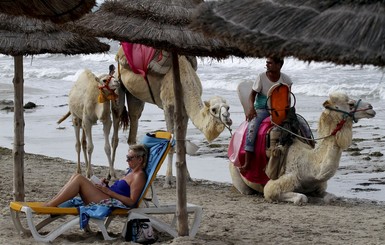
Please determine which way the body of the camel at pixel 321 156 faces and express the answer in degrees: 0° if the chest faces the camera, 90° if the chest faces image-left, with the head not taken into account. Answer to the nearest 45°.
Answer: approximately 270°

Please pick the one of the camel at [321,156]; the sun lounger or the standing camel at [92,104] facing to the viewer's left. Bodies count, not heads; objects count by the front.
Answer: the sun lounger

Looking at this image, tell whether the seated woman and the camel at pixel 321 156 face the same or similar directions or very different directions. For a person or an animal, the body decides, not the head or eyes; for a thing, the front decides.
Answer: very different directions

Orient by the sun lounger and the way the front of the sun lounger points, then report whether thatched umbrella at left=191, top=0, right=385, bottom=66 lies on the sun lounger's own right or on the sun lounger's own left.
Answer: on the sun lounger's own left

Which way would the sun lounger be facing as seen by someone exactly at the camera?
facing to the left of the viewer

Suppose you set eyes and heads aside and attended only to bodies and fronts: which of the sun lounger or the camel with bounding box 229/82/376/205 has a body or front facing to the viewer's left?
the sun lounger

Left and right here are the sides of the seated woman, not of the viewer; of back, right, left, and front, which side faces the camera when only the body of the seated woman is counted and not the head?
left

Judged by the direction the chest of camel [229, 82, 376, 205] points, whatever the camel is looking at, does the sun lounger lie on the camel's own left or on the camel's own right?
on the camel's own right
